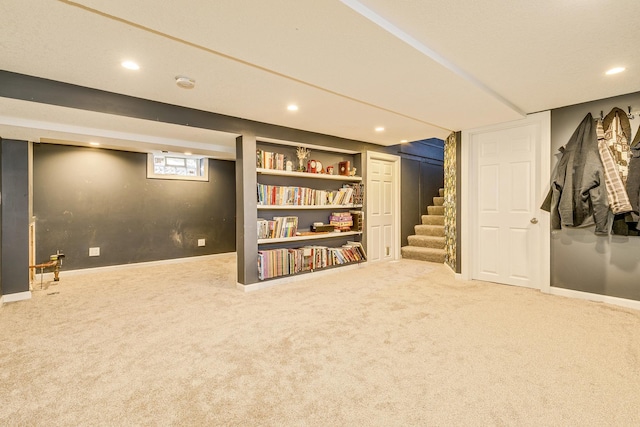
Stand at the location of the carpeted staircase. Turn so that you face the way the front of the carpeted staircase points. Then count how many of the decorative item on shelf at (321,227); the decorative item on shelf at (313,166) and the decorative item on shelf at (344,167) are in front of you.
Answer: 3

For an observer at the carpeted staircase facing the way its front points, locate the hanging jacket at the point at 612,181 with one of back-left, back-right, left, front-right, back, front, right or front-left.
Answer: left

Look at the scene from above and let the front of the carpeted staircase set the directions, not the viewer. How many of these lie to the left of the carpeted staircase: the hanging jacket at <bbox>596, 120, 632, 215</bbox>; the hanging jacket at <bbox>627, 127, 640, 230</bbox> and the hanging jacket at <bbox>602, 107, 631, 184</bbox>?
3

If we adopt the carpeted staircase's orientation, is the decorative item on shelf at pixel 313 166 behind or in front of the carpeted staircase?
in front

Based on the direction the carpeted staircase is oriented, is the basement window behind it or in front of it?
in front

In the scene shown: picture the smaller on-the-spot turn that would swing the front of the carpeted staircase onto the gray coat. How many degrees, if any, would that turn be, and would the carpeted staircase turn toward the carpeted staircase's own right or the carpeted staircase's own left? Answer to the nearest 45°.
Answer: approximately 90° to the carpeted staircase's own left

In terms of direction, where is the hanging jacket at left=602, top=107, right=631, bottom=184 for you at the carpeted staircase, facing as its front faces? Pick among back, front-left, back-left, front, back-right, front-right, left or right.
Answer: left

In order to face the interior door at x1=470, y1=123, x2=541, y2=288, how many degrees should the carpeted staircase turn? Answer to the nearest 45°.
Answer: approximately 90° to its left
